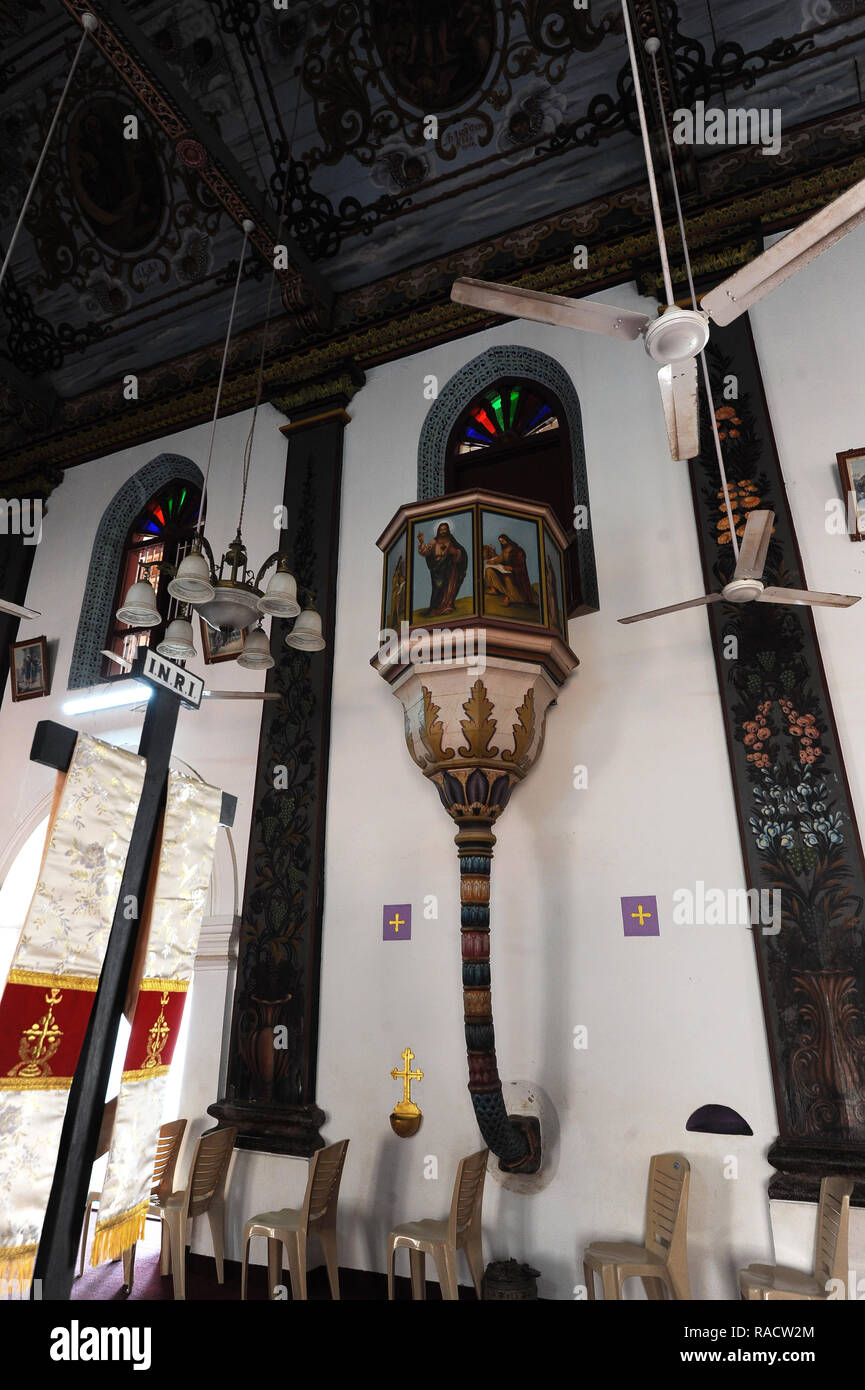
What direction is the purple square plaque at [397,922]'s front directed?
toward the camera

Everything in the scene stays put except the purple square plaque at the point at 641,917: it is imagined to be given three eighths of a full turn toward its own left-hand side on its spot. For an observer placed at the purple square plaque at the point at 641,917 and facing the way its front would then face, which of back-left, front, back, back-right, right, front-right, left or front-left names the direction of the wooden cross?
back

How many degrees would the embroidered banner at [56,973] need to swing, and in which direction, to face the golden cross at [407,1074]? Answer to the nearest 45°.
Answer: approximately 135° to its left

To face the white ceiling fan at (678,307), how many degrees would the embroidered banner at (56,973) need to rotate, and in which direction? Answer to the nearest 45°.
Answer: approximately 45° to its left

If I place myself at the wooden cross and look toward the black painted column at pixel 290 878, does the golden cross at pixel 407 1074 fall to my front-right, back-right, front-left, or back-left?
front-right

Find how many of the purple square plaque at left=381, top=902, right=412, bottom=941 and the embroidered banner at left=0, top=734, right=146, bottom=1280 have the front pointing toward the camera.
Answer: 2

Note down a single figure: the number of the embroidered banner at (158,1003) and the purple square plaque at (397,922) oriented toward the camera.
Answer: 2

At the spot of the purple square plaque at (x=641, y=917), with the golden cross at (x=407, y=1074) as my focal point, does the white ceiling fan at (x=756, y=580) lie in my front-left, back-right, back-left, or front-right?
back-left

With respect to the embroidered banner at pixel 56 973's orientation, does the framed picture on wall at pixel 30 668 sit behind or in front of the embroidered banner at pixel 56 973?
behind

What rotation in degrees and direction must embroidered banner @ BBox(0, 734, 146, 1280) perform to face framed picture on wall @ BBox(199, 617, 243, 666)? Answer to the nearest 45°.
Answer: approximately 180°

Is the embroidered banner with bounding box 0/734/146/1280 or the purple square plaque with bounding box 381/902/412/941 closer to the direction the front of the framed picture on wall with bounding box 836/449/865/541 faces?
the embroidered banner

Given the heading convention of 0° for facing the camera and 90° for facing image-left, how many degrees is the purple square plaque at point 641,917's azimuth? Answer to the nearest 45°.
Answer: approximately 0°

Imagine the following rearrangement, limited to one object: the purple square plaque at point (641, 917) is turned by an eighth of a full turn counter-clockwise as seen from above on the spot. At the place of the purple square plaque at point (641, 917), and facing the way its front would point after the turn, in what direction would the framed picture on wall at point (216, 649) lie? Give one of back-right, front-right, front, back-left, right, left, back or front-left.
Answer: back-right

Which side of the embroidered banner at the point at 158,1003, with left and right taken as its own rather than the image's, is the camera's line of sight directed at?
front
